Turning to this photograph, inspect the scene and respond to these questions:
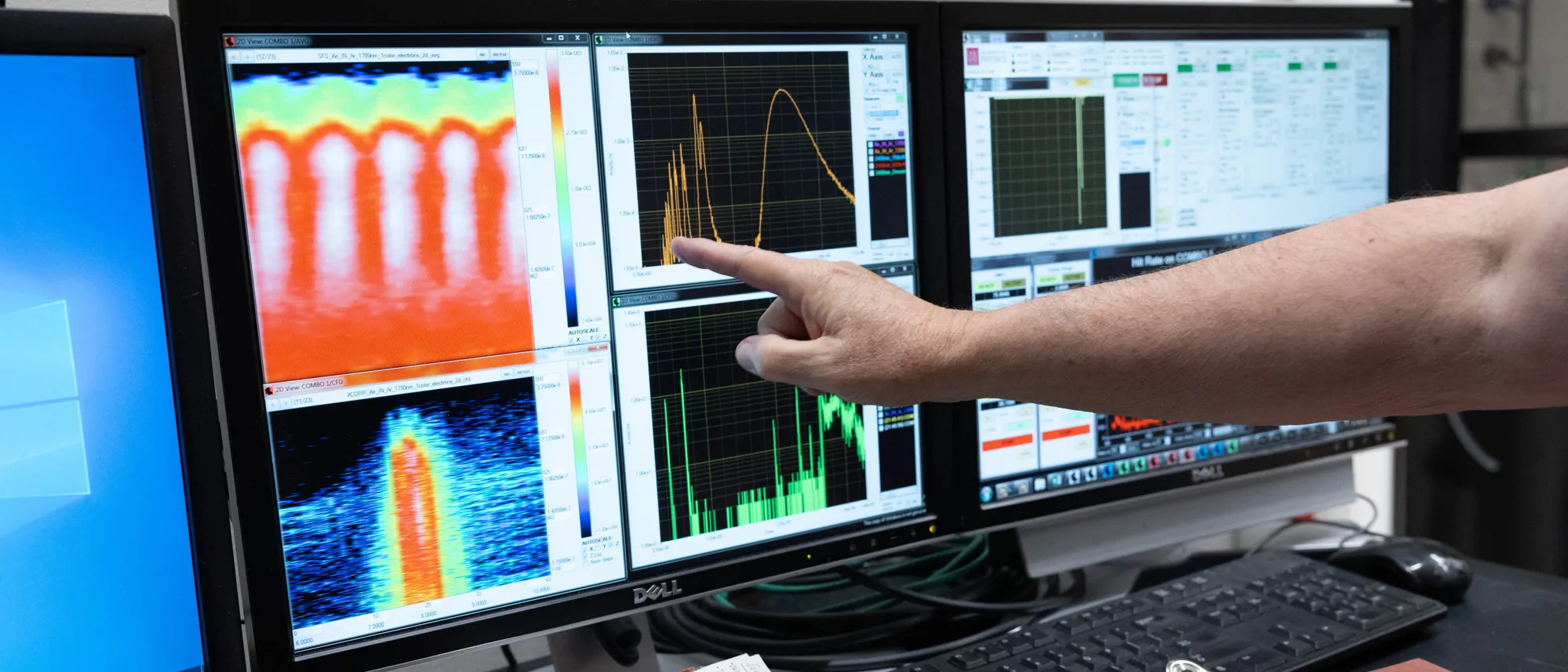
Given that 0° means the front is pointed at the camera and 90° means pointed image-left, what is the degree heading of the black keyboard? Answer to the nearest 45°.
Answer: approximately 315°

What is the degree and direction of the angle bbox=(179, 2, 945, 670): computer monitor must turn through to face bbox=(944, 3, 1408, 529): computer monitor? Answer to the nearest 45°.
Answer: approximately 45° to its left

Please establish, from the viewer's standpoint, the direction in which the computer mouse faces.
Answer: facing away from the viewer and to the left of the viewer

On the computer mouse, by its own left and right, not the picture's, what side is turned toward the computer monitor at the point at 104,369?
left

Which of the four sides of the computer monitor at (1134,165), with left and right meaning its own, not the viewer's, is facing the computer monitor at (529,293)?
right

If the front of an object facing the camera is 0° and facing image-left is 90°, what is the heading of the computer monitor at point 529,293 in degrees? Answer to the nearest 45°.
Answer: approximately 315°

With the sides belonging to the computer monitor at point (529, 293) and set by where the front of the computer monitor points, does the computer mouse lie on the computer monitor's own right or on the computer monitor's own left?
on the computer monitor's own left
